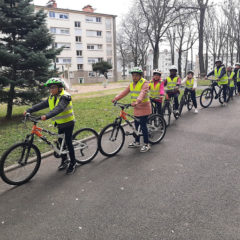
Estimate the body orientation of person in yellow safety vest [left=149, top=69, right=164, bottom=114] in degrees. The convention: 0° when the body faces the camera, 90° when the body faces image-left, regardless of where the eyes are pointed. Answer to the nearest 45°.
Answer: approximately 45°

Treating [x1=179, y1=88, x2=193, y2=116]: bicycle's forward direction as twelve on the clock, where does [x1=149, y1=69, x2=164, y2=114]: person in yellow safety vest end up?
The person in yellow safety vest is roughly at 11 o'clock from the bicycle.

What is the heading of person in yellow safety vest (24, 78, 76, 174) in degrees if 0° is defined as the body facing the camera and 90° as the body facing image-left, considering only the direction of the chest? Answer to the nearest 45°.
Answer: approximately 45°

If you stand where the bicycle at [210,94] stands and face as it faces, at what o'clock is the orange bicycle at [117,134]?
The orange bicycle is roughly at 11 o'clock from the bicycle.

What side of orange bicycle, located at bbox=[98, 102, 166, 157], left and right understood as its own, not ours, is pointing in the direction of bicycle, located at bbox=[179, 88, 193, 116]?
back

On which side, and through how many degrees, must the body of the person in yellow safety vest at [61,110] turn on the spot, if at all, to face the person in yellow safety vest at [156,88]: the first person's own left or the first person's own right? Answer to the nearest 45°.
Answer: approximately 180°

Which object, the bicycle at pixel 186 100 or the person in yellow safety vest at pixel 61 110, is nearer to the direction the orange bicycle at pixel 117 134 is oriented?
the person in yellow safety vest

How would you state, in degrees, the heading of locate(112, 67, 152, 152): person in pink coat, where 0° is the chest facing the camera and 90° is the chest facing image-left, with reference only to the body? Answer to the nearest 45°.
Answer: approximately 45°

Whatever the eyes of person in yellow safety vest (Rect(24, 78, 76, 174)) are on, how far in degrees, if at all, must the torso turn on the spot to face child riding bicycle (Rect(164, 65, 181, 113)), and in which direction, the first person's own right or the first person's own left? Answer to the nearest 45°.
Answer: approximately 180°

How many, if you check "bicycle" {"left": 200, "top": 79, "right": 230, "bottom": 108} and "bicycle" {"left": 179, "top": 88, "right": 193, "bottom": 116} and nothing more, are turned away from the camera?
0

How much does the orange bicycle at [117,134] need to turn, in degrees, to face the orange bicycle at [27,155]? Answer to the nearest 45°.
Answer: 0° — it already faces it

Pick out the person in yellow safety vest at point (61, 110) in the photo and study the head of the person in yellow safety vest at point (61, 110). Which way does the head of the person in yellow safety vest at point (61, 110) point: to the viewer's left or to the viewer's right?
to the viewer's left

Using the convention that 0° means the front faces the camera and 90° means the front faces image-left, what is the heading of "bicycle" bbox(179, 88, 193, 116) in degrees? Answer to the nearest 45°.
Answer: approximately 45°
